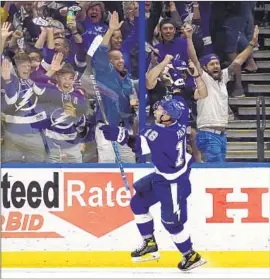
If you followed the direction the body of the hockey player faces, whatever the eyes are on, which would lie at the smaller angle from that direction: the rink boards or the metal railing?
the rink boards

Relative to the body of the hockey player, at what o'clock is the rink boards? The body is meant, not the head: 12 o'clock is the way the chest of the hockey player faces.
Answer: The rink boards is roughly at 12 o'clock from the hockey player.
